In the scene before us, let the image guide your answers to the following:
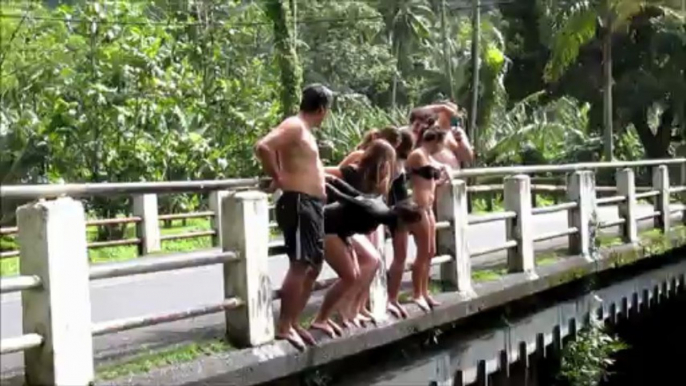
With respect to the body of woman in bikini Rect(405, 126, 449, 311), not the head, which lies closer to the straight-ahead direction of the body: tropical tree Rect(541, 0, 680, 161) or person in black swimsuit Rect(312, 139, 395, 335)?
the person in black swimsuit

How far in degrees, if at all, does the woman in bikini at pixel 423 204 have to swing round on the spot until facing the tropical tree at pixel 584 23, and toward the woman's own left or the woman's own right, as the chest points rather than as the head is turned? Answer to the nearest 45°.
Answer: approximately 135° to the woman's own left

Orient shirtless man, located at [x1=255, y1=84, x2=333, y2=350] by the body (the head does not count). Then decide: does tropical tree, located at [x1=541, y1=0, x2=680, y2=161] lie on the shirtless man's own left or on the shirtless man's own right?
on the shirtless man's own left
